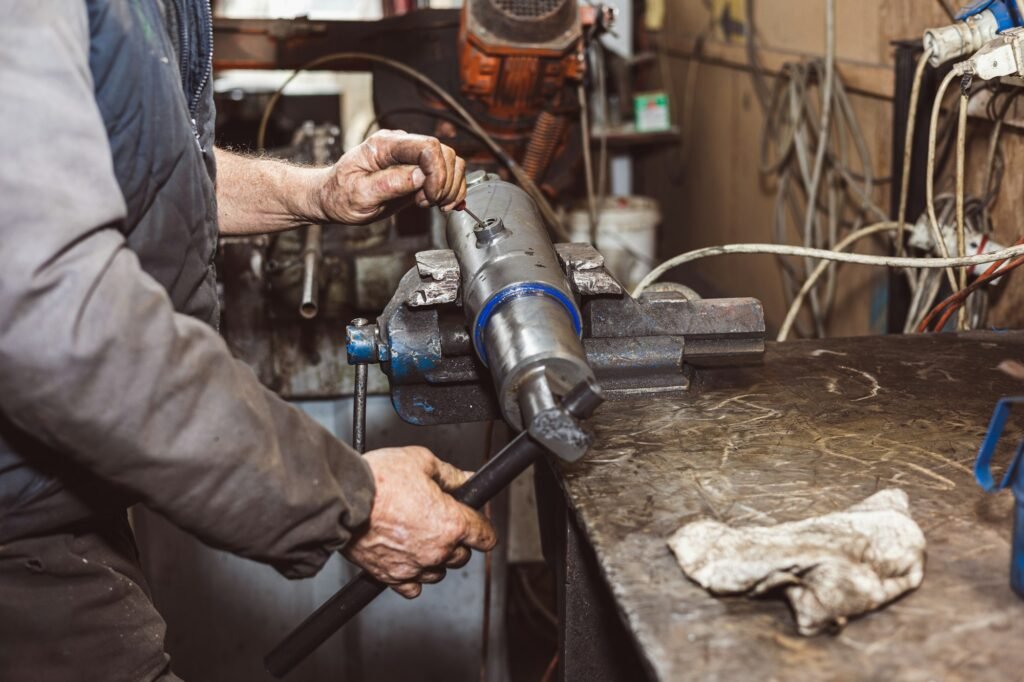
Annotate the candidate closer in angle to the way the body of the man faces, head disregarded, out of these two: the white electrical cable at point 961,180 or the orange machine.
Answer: the white electrical cable

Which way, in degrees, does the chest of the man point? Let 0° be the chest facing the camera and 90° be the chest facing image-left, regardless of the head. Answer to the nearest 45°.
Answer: approximately 270°

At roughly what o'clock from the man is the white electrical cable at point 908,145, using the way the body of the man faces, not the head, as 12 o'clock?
The white electrical cable is roughly at 11 o'clock from the man.

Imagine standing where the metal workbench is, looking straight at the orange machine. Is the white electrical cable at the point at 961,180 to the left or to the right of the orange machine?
right

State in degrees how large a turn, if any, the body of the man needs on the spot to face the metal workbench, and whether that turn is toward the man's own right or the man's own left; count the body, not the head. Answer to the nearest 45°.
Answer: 0° — they already face it

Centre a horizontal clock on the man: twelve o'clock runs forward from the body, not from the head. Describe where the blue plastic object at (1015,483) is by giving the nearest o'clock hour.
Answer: The blue plastic object is roughly at 1 o'clock from the man.

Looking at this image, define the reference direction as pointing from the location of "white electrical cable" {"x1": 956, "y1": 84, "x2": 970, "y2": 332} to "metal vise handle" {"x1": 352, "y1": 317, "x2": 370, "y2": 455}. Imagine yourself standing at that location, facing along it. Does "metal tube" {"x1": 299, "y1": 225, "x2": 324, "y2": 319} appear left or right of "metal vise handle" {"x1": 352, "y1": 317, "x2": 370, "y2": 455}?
right

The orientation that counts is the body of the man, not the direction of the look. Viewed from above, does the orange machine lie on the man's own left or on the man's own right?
on the man's own left
